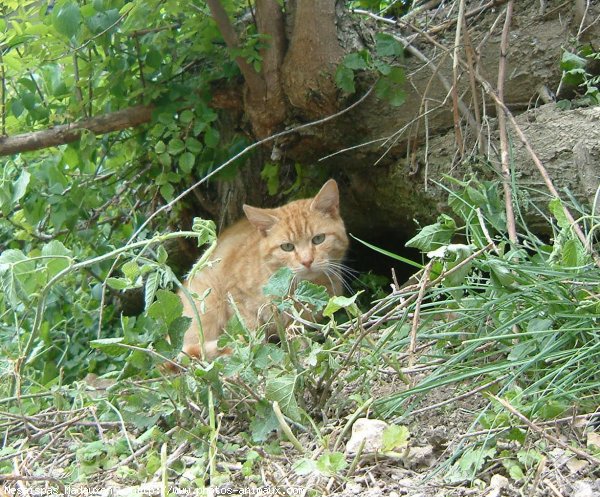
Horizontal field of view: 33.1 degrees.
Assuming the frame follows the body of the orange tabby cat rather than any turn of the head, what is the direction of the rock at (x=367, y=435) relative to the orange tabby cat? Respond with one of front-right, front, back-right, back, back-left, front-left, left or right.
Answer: front-right

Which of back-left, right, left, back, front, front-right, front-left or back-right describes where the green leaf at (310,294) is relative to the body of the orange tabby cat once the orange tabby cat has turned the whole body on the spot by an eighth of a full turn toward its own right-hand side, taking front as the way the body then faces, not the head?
front

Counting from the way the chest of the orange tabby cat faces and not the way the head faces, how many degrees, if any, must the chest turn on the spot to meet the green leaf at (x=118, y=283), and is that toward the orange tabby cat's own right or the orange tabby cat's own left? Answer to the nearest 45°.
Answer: approximately 135° to the orange tabby cat's own right

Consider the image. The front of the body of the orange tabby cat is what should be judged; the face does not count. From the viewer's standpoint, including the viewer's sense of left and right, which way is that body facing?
facing the viewer and to the right of the viewer

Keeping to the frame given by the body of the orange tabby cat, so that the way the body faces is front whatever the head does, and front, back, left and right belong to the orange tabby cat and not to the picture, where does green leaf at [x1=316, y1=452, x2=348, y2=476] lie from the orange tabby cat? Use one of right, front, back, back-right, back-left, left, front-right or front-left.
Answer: front-right
